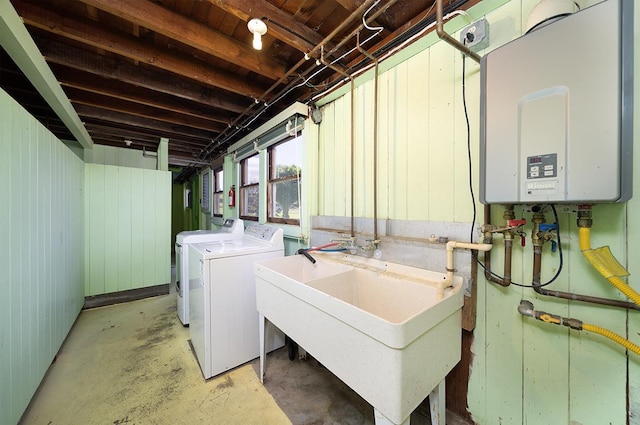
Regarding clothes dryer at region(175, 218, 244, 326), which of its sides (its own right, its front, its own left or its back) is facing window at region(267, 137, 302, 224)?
back

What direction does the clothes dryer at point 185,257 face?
to the viewer's left

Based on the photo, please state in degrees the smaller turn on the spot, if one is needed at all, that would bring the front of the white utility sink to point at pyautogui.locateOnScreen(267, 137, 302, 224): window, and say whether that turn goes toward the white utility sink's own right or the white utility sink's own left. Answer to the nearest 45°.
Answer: approximately 90° to the white utility sink's own right

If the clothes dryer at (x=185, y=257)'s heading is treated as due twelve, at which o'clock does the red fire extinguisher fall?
The red fire extinguisher is roughly at 4 o'clock from the clothes dryer.

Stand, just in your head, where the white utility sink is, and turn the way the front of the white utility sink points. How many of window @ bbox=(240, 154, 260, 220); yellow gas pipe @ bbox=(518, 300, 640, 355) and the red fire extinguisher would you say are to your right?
2

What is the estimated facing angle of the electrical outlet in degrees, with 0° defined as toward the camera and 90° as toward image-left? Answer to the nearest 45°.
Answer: approximately 45°

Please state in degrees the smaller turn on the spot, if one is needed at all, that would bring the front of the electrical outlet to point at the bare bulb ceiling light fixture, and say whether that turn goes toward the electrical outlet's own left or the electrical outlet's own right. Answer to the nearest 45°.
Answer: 0° — it already faces it

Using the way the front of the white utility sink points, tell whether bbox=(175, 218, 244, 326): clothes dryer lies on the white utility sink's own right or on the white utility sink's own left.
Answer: on the white utility sink's own right
